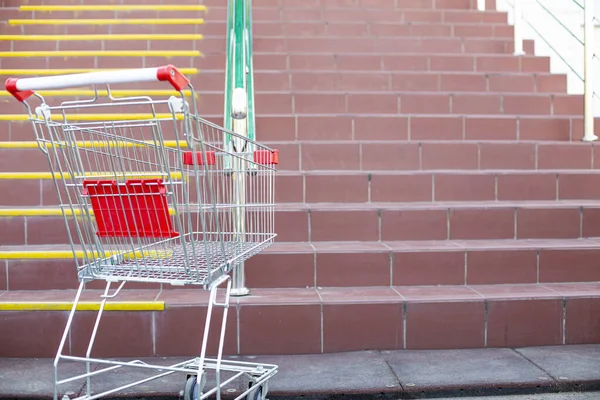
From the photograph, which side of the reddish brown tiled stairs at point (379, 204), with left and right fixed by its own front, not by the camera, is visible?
front
